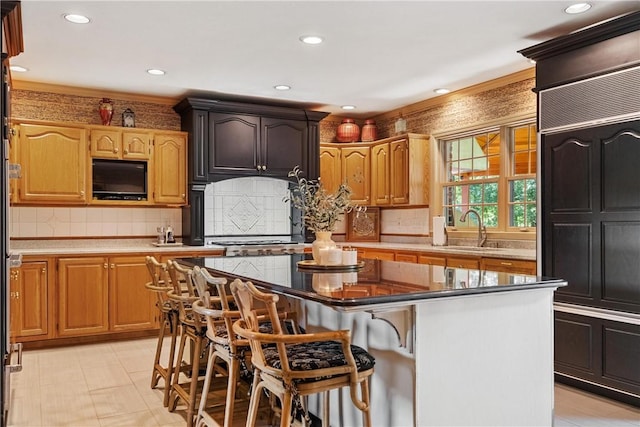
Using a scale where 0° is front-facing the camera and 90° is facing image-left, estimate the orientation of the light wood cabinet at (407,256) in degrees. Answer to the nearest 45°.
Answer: approximately 45°

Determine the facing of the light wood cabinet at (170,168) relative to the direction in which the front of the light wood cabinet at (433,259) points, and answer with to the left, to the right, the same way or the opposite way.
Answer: to the left

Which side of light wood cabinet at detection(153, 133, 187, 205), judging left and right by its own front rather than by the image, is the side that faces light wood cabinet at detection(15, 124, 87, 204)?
right

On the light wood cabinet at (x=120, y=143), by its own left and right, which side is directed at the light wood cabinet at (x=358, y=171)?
left

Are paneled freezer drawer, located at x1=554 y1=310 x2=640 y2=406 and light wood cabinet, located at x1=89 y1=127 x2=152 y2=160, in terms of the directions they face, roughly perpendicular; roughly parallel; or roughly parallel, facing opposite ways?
roughly perpendicular

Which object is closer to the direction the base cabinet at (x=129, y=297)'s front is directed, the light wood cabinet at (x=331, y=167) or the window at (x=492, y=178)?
the window

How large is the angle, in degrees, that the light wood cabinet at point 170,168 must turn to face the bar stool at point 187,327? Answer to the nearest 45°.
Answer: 0° — it already faces it

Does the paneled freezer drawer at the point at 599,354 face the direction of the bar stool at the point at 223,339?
yes

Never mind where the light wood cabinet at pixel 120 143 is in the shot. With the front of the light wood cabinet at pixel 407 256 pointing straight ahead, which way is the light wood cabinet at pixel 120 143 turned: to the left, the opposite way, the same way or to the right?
to the left

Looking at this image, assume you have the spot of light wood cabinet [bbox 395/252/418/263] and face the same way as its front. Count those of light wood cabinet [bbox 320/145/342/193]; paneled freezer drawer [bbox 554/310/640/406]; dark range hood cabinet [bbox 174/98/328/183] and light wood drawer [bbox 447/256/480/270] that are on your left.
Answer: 2
